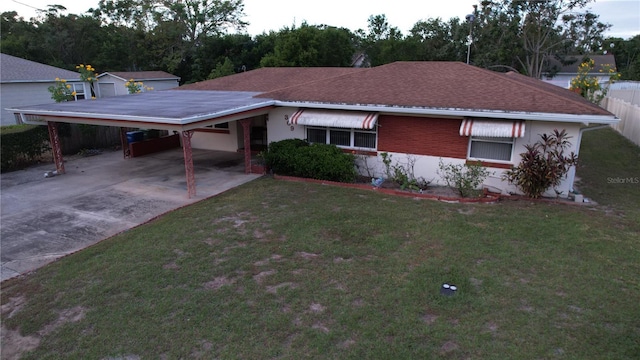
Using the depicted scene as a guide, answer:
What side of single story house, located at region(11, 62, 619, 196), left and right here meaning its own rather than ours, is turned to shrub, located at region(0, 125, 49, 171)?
right

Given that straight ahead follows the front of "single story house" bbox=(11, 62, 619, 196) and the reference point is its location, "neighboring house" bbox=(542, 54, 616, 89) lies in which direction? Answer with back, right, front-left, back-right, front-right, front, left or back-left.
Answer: back-left

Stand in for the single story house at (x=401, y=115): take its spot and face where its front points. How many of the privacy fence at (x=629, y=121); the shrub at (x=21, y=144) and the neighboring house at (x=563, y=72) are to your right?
1

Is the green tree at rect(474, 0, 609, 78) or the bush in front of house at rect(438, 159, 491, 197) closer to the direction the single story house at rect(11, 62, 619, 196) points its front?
the bush in front of house

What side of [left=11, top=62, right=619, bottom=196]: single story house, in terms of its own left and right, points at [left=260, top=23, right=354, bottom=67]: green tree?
back

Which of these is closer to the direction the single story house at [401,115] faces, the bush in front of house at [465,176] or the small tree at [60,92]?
the bush in front of house

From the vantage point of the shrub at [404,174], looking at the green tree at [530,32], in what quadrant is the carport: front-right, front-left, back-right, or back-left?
back-left

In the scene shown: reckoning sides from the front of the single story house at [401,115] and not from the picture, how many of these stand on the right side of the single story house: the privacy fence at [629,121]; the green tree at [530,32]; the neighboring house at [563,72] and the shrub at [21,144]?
1

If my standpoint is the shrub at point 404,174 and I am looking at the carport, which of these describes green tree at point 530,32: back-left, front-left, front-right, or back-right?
back-right

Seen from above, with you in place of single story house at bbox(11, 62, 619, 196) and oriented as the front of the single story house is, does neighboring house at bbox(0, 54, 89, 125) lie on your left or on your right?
on your right

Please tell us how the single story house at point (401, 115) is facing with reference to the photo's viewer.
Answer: facing the viewer

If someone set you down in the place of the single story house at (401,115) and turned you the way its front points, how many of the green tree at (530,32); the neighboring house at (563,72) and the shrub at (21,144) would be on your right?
1

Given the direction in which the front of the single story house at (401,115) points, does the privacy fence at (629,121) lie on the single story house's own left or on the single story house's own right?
on the single story house's own left

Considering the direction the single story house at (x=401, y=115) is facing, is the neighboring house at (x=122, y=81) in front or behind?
behind
